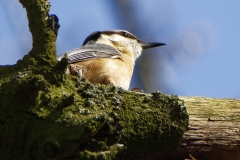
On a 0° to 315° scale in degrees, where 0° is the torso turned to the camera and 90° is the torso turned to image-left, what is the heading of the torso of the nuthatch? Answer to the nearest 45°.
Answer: approximately 270°
